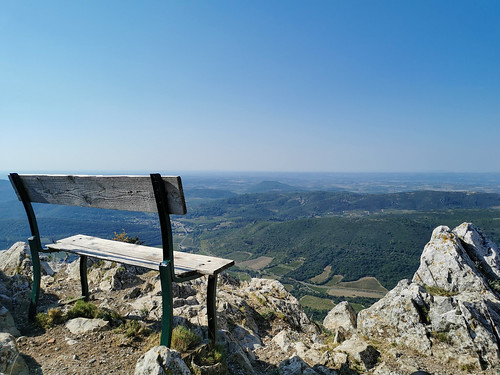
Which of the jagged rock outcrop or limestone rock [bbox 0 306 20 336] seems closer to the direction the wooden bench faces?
the jagged rock outcrop

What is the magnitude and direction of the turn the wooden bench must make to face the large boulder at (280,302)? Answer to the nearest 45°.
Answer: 0° — it already faces it

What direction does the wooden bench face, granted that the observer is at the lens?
facing away from the viewer and to the right of the viewer

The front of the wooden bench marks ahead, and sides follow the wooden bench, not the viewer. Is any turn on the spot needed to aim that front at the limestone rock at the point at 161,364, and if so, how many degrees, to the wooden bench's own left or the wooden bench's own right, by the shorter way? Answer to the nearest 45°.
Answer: approximately 135° to the wooden bench's own right
